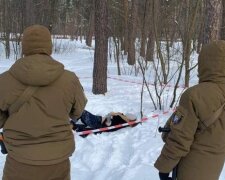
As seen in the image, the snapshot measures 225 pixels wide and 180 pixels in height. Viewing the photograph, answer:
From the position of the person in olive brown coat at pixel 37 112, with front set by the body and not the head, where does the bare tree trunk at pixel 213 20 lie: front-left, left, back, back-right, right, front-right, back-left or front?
front-right

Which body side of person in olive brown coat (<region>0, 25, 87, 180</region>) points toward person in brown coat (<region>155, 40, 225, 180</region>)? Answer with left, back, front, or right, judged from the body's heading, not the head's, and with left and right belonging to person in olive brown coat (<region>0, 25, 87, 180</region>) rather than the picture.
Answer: right

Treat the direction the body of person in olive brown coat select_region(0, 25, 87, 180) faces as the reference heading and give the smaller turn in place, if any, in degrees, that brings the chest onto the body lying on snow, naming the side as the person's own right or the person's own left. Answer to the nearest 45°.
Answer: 0° — they already face them

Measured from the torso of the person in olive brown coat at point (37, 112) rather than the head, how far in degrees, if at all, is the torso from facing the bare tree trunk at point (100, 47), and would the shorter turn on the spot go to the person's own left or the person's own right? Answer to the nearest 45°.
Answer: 0° — they already face it

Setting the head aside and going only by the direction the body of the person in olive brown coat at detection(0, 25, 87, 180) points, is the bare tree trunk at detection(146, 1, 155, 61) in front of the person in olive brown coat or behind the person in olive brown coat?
in front

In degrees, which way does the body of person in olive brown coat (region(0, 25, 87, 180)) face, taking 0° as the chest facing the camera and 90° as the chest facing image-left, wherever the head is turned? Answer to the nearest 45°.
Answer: approximately 180°

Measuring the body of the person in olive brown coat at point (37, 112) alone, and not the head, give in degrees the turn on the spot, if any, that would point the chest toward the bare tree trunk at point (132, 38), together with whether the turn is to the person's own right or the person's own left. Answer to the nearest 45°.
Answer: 0° — they already face it

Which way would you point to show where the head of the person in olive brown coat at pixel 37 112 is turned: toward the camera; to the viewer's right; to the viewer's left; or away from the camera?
away from the camera
